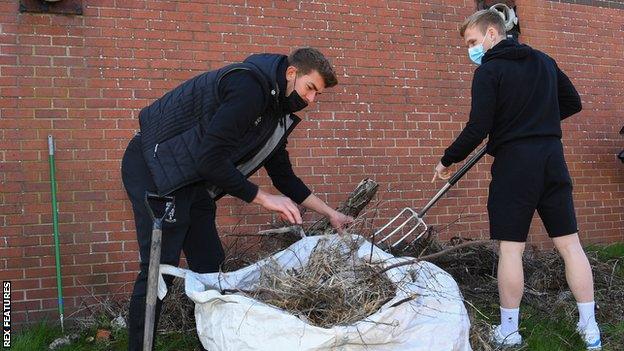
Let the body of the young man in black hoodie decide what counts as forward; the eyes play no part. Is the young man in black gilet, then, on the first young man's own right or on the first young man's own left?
on the first young man's own left

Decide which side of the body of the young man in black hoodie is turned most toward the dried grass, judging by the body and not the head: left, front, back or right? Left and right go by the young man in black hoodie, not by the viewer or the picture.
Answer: left

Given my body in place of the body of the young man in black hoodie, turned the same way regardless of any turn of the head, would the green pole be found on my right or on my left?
on my left

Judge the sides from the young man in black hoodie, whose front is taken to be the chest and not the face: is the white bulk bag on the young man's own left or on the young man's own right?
on the young man's own left

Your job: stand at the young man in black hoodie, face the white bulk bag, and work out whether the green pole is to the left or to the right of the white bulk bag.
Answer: right

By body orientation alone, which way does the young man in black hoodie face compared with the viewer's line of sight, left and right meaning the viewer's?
facing away from the viewer and to the left of the viewer
